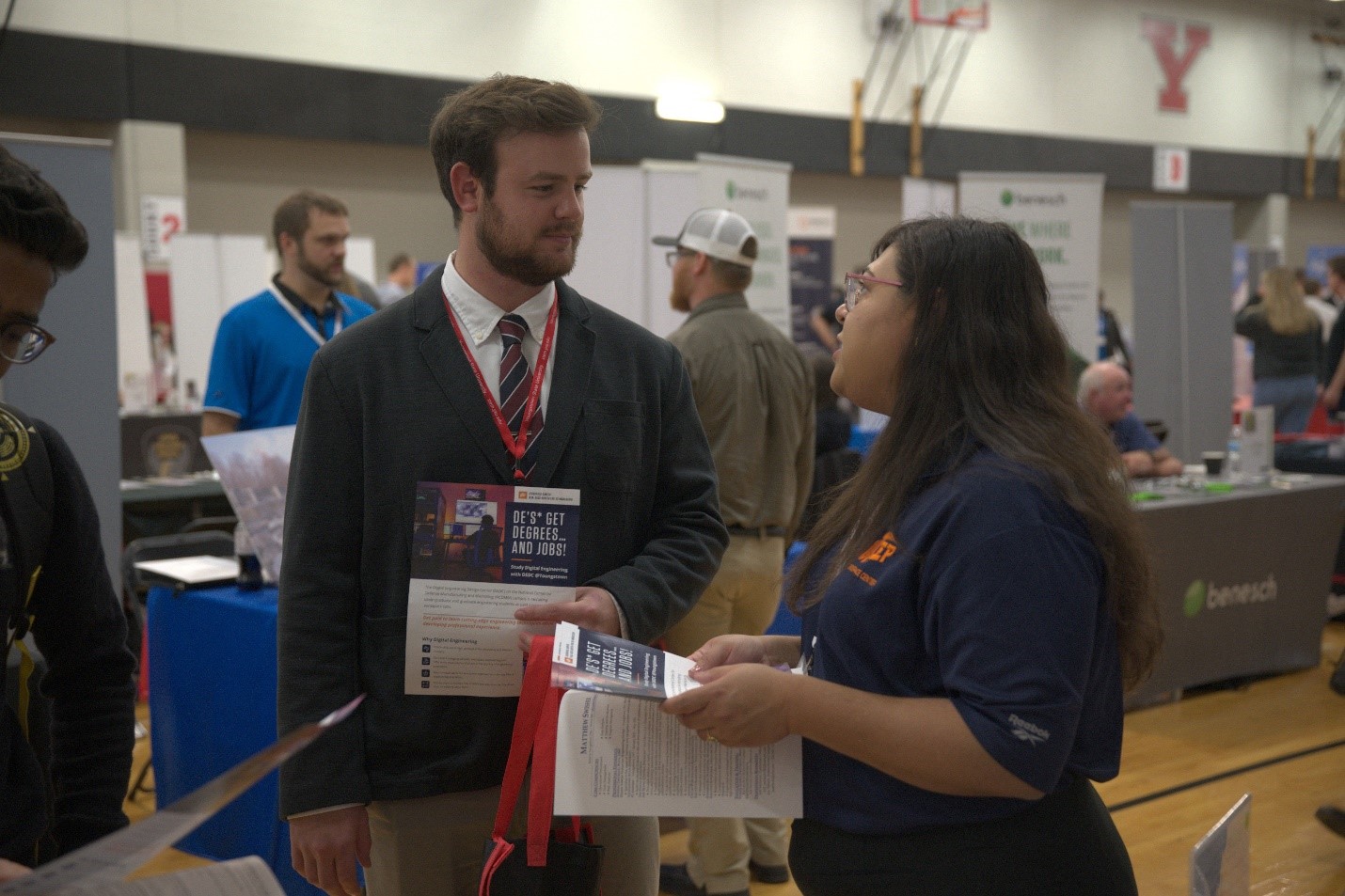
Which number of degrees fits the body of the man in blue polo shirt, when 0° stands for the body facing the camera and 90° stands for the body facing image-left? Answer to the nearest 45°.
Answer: approximately 315°

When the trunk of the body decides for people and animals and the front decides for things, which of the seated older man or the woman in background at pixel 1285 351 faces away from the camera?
the woman in background

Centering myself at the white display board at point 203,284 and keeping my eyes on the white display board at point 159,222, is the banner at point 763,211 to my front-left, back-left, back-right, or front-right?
back-right

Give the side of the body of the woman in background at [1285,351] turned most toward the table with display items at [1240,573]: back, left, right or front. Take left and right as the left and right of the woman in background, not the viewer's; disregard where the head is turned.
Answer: back

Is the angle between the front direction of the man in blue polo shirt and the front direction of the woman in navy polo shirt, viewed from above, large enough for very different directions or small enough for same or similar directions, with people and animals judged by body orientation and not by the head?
very different directions

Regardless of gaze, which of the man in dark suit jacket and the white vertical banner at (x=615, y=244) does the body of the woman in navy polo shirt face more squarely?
the man in dark suit jacket

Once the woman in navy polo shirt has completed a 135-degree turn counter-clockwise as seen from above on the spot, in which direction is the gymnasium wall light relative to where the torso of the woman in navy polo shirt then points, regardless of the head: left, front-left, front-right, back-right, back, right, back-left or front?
back-left

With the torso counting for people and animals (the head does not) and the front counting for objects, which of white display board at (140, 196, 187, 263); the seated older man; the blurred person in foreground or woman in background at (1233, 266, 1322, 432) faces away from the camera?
the woman in background

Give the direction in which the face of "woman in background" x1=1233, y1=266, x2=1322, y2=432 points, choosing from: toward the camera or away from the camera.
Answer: away from the camera

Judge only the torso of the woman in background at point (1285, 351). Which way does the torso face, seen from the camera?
away from the camera

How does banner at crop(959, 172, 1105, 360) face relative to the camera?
toward the camera

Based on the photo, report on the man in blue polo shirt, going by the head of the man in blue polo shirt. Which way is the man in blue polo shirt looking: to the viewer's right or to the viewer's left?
to the viewer's right

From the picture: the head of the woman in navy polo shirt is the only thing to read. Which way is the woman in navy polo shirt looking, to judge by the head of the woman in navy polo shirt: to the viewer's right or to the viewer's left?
to the viewer's left

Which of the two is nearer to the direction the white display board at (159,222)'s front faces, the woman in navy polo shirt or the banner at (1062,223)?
the woman in navy polo shirt

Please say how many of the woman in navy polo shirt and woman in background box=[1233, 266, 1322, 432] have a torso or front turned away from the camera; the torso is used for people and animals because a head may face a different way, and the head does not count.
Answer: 1

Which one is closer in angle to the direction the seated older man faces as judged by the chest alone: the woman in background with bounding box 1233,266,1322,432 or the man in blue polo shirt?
the man in blue polo shirt

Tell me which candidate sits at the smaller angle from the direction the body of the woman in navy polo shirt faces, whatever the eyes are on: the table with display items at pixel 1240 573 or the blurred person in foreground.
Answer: the blurred person in foreground

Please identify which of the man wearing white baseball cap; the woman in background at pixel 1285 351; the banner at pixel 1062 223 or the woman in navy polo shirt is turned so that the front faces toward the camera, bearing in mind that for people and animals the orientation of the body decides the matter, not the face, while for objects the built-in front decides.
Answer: the banner
